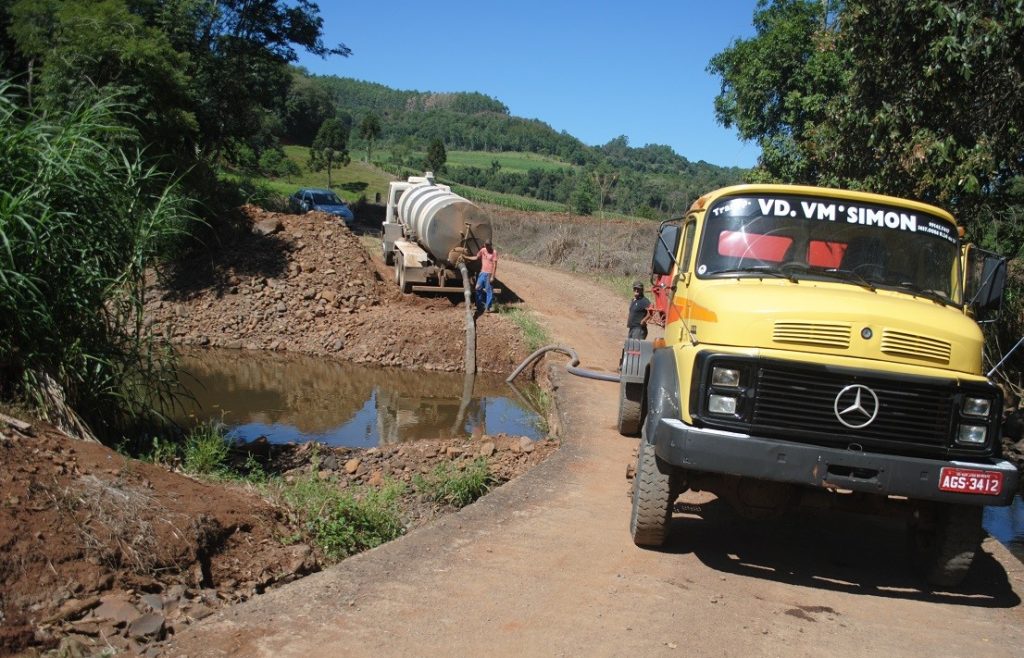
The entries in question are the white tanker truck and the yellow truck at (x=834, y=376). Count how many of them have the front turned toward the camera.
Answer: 1

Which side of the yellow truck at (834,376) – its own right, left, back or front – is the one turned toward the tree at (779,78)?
back

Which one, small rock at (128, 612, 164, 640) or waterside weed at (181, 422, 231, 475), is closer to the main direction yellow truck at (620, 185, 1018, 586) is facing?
the small rock

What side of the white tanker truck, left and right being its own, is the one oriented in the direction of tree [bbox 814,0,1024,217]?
back

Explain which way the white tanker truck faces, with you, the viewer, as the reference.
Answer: facing away from the viewer and to the left of the viewer

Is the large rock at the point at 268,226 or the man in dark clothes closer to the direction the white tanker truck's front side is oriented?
the large rock

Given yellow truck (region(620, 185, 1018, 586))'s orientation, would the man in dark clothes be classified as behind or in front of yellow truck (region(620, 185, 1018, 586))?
behind

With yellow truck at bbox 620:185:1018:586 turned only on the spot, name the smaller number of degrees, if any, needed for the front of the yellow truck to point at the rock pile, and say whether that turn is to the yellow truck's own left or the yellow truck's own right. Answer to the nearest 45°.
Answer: approximately 135° to the yellow truck's own right

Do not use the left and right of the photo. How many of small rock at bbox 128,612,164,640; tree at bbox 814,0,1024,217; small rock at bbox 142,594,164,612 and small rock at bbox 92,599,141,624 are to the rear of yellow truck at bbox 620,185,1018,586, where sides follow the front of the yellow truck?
1

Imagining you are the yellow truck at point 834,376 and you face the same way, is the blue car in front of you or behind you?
behind

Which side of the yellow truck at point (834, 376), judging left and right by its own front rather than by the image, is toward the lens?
front

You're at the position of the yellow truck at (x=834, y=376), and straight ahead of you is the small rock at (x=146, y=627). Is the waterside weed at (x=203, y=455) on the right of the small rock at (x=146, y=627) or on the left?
right
